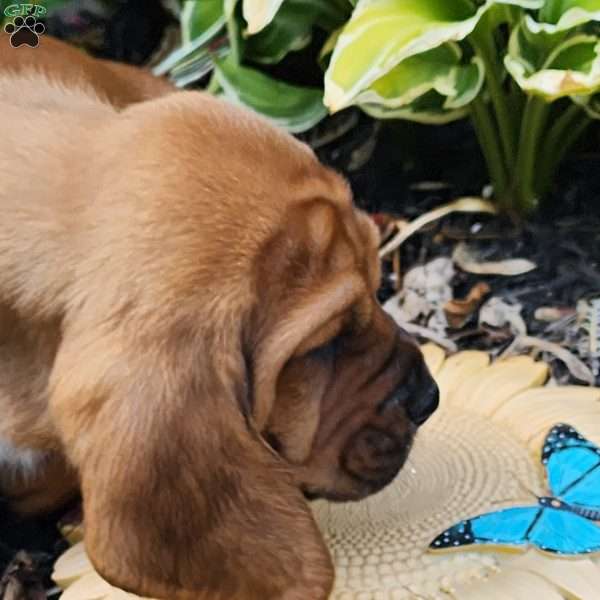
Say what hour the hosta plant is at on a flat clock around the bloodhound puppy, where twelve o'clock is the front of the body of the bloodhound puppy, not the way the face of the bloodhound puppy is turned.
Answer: The hosta plant is roughly at 10 o'clock from the bloodhound puppy.

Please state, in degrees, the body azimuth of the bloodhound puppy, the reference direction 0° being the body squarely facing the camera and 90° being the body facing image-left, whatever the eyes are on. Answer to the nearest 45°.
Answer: approximately 270°

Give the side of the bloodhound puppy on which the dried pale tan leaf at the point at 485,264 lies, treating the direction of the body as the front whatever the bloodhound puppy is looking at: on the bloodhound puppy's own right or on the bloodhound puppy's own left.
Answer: on the bloodhound puppy's own left

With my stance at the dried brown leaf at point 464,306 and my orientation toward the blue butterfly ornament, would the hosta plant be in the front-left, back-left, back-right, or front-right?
back-left

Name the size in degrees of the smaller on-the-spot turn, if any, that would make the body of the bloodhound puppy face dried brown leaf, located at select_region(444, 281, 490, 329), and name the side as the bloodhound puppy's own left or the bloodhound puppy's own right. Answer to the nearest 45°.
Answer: approximately 45° to the bloodhound puppy's own left
